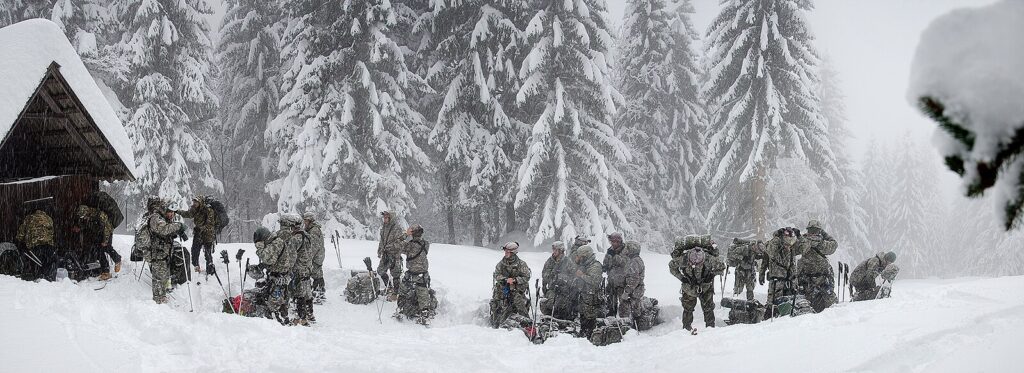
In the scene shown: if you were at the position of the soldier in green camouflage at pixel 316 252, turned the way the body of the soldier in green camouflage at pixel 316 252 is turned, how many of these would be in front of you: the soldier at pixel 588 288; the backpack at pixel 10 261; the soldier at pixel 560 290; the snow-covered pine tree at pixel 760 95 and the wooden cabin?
2

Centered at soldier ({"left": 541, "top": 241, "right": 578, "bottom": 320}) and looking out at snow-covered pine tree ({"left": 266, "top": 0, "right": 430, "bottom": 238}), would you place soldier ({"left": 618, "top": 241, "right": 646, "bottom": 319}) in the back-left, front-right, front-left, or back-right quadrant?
back-right

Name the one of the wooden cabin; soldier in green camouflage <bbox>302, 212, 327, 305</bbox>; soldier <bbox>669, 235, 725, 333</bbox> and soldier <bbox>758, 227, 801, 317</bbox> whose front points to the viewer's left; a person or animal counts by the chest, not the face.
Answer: the soldier in green camouflage

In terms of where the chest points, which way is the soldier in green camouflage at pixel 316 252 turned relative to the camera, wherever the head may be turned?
to the viewer's left

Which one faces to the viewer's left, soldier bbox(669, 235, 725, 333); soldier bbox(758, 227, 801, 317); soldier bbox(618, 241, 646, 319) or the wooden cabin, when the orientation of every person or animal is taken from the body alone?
soldier bbox(618, 241, 646, 319)

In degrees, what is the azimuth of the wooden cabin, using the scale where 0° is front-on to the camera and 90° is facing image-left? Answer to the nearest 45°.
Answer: approximately 315°
